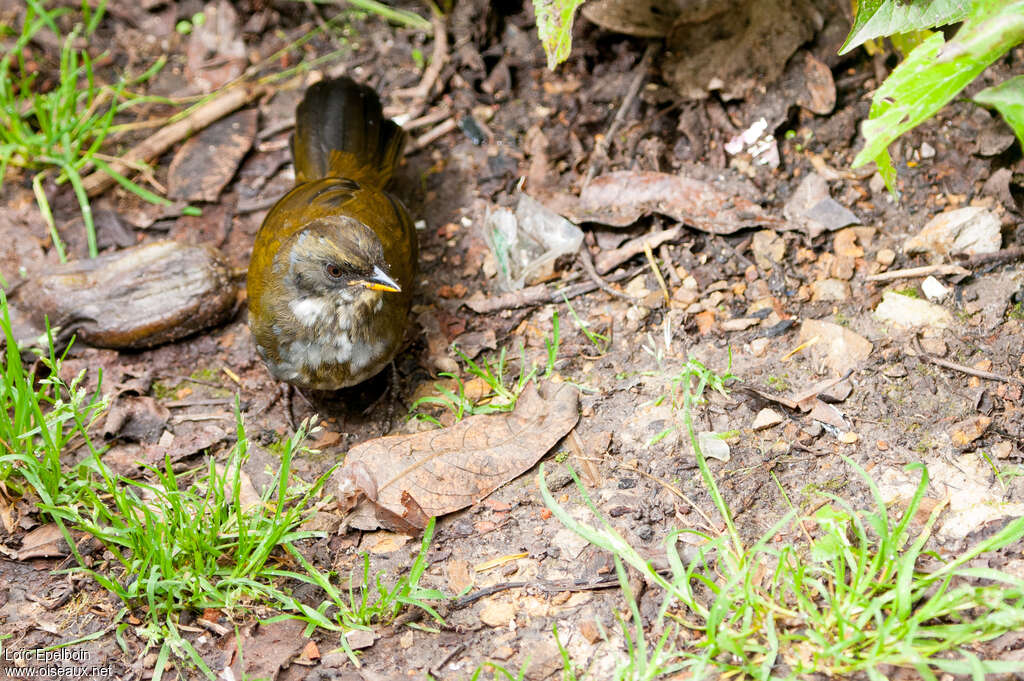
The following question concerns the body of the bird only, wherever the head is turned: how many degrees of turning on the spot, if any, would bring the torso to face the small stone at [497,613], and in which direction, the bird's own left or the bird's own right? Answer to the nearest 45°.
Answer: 0° — it already faces it

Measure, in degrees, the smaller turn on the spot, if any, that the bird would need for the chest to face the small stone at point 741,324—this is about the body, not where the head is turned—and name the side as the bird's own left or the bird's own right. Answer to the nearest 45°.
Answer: approximately 90° to the bird's own left

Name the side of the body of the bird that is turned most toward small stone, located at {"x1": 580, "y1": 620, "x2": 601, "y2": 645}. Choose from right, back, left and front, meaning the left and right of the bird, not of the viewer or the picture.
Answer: front

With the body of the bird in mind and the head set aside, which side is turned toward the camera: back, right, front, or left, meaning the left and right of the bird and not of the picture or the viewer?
front

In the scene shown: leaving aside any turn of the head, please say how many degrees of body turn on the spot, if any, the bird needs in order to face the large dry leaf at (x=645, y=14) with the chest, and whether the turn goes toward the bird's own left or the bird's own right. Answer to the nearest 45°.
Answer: approximately 135° to the bird's own left

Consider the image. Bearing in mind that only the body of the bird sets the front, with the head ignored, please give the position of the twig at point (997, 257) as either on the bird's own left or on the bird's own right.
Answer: on the bird's own left

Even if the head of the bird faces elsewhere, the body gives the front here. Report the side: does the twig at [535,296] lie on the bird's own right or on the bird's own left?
on the bird's own left

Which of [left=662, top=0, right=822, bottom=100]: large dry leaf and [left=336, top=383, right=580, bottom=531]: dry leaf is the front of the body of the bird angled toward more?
the dry leaf

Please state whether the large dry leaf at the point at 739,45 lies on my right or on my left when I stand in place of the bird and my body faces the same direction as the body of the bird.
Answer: on my left

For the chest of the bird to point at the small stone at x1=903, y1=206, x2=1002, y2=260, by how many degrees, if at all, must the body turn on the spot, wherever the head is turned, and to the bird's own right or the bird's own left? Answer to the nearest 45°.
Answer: approximately 90° to the bird's own left

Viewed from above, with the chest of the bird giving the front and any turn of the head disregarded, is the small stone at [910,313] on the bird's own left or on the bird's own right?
on the bird's own left

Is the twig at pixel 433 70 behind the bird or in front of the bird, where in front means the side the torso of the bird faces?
behind

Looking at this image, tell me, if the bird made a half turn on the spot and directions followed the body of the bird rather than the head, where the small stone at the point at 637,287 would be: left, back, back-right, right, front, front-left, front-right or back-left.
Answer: right

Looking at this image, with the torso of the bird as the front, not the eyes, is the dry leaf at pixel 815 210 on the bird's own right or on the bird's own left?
on the bird's own left

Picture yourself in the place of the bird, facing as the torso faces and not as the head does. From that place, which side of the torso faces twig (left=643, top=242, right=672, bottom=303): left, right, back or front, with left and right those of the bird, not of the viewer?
left

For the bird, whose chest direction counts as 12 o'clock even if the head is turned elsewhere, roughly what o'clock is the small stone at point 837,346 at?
The small stone is roughly at 10 o'clock from the bird.
